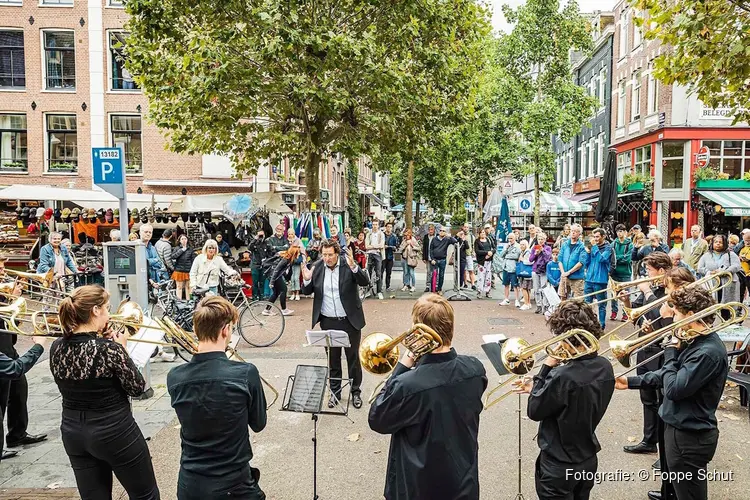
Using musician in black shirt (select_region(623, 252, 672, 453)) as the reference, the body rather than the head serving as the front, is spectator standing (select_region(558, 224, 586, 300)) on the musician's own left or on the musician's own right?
on the musician's own right

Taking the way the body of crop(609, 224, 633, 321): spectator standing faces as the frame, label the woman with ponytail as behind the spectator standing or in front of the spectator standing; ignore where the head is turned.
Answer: in front

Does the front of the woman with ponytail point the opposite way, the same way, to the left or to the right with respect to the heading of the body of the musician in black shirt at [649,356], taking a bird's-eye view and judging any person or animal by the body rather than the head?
to the right

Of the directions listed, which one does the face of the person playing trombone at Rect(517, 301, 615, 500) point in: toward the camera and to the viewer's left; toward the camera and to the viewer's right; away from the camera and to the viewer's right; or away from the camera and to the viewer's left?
away from the camera and to the viewer's left

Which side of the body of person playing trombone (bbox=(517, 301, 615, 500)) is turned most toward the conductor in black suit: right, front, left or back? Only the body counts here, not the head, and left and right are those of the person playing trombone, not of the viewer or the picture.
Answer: front

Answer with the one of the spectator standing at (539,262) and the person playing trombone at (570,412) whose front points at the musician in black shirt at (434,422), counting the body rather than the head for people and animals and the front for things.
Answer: the spectator standing

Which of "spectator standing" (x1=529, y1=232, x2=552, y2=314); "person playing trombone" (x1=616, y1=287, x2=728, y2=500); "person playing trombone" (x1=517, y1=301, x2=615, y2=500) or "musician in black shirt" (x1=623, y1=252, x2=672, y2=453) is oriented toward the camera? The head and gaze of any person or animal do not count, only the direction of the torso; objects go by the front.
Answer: the spectator standing

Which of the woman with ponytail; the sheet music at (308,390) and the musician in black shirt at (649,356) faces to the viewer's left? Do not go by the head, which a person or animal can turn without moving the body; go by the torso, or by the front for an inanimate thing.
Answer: the musician in black shirt

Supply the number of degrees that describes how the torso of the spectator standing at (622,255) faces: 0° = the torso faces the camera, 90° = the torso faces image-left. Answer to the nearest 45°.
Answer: approximately 45°

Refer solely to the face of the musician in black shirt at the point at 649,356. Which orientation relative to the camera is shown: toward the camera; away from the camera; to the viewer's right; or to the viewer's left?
to the viewer's left

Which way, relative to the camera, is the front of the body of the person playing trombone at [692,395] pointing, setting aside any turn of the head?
to the viewer's left
